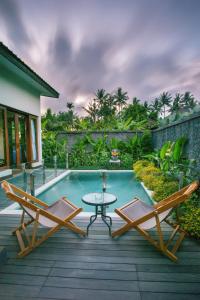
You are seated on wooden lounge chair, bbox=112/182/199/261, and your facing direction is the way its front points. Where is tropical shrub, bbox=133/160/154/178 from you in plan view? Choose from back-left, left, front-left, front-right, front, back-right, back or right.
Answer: front-right

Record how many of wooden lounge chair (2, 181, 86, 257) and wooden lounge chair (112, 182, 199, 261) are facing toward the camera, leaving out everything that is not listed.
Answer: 0

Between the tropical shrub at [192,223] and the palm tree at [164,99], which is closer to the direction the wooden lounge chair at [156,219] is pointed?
the palm tree

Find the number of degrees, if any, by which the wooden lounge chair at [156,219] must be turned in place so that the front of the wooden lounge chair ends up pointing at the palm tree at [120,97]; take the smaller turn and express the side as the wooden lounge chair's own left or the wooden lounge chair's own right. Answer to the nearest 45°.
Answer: approximately 45° to the wooden lounge chair's own right

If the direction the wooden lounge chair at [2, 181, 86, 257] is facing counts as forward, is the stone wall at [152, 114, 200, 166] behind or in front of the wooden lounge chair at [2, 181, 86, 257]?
in front

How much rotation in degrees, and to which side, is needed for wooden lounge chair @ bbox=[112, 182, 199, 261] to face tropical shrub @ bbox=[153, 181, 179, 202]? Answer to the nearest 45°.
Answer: approximately 45° to its right

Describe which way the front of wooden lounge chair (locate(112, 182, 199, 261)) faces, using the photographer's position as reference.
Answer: facing away from the viewer and to the left of the viewer

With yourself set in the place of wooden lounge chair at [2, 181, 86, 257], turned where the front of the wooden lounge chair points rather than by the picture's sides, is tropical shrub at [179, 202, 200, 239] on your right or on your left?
on your right

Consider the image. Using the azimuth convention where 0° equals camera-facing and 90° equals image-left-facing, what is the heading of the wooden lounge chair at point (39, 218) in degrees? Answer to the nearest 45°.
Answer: approximately 225°

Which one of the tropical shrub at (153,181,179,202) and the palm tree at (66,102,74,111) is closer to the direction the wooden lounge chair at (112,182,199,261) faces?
the palm tree

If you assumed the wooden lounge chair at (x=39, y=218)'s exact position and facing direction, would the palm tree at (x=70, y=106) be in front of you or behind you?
in front

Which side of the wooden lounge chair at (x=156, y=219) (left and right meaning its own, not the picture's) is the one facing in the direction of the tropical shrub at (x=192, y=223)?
right

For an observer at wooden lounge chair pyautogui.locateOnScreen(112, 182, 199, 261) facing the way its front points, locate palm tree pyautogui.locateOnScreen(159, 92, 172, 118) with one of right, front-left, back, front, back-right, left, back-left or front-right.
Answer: front-right
